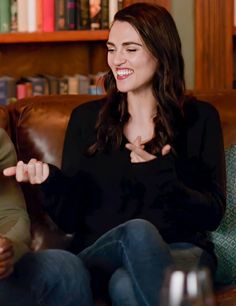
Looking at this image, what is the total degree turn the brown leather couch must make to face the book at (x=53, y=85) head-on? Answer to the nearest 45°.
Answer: approximately 180°

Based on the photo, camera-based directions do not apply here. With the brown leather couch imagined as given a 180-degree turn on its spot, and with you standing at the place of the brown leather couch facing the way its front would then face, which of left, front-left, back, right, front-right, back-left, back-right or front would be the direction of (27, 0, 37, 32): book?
front

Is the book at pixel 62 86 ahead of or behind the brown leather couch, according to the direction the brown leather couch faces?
behind

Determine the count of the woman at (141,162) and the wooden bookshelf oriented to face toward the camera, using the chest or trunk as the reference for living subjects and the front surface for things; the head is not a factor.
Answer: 2

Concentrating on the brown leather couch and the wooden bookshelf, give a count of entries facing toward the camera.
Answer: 2

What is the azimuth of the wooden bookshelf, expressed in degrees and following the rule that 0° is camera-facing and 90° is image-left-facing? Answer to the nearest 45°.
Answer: approximately 0°

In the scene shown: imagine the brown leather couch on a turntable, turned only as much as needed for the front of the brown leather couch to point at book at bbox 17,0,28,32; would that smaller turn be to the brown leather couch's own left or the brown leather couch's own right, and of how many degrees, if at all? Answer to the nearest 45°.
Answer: approximately 180°

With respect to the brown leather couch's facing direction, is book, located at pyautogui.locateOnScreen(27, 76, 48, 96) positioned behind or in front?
behind
